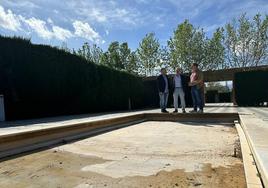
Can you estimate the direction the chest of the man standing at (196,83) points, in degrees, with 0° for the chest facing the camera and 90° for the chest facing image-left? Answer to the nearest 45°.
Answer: approximately 45°

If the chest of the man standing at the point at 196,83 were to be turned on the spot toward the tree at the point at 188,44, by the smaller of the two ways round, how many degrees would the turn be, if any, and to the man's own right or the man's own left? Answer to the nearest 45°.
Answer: approximately 135° to the man's own right

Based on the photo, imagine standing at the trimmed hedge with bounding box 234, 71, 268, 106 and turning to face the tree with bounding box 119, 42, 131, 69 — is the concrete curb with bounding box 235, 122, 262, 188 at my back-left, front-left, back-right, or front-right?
back-left

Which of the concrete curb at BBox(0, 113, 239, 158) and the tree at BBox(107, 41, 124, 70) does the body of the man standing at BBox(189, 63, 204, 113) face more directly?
the concrete curb

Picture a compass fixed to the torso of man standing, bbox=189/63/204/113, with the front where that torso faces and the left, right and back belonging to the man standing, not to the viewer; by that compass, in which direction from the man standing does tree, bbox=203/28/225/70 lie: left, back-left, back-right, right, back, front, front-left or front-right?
back-right

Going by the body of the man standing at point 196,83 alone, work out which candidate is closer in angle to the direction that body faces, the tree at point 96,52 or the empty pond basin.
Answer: the empty pond basin

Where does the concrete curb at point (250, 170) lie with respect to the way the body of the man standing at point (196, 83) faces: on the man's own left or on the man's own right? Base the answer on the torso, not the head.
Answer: on the man's own left
